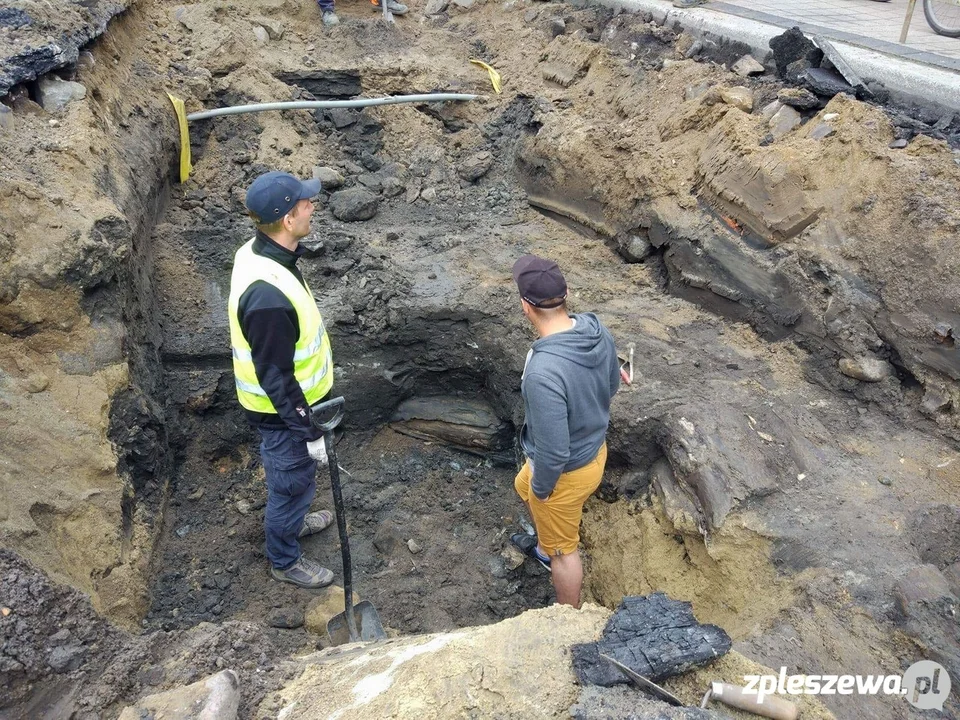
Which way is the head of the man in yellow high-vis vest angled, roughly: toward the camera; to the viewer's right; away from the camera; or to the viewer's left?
to the viewer's right

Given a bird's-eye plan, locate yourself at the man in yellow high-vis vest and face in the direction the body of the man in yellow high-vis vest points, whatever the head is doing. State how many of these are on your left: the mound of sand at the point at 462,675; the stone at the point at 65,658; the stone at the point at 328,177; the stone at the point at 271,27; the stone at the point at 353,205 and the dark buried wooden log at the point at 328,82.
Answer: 4

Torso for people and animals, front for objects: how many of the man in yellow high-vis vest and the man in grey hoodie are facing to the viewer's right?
1

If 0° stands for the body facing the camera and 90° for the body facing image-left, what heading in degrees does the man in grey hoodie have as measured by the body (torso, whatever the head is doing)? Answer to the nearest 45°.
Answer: approximately 135°

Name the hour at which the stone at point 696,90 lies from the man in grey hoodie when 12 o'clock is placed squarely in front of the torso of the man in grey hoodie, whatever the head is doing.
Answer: The stone is roughly at 2 o'clock from the man in grey hoodie.

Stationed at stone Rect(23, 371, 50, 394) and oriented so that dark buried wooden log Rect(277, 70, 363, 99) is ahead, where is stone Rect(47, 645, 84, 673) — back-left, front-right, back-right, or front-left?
back-right

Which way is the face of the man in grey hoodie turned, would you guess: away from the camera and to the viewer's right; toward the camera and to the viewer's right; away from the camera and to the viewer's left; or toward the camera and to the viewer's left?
away from the camera and to the viewer's left

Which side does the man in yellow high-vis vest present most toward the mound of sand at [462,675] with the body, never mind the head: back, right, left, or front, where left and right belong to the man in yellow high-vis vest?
right

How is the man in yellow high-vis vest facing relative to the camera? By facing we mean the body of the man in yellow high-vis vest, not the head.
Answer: to the viewer's right

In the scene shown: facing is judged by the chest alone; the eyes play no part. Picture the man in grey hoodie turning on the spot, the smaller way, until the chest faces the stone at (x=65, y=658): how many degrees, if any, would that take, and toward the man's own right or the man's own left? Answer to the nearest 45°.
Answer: approximately 90° to the man's own left
